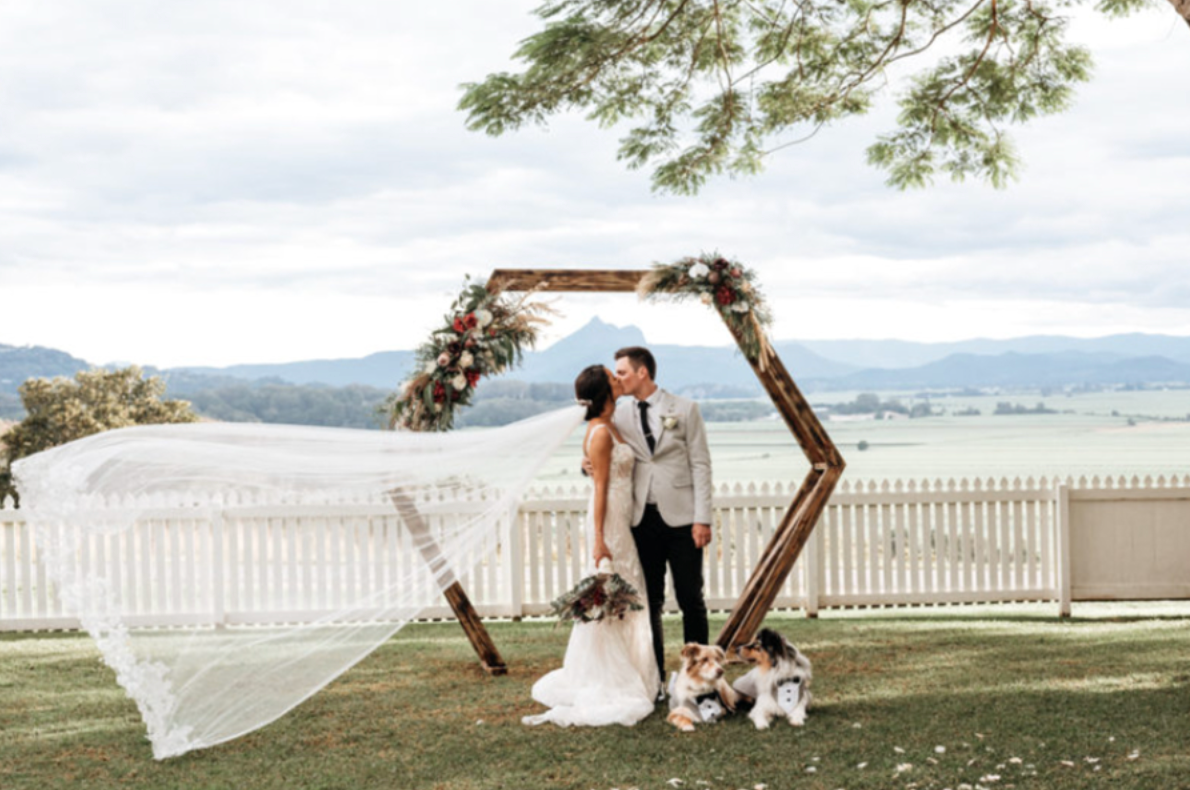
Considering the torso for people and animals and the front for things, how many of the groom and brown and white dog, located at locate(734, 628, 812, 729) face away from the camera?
0

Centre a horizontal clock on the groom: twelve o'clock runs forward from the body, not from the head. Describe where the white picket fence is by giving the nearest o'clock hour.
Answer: The white picket fence is roughly at 5 o'clock from the groom.

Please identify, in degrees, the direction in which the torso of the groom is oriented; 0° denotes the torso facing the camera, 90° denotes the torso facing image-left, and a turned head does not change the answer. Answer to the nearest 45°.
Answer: approximately 45°
